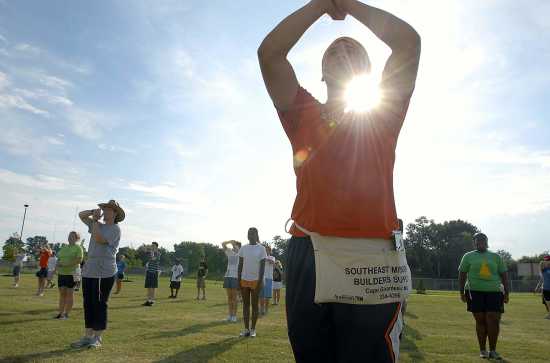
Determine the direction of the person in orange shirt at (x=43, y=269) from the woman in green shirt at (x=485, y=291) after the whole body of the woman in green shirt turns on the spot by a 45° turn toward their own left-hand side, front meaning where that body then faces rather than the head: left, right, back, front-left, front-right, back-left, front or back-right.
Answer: back-right

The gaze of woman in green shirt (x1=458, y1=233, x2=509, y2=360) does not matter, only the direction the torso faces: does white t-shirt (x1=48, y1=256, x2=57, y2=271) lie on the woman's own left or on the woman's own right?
on the woman's own right

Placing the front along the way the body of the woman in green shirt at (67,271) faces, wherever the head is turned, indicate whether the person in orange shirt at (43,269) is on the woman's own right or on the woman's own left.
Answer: on the woman's own right

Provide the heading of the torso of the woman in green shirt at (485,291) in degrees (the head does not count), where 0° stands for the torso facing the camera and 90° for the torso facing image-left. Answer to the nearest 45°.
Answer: approximately 0°

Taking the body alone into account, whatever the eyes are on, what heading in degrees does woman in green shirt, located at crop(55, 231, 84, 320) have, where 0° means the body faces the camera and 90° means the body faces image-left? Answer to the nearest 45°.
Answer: approximately 45°

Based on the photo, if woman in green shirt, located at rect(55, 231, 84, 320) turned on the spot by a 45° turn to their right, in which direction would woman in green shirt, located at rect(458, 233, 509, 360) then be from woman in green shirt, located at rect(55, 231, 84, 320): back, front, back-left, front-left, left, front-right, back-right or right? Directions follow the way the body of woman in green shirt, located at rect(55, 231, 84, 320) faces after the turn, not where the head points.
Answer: back-left

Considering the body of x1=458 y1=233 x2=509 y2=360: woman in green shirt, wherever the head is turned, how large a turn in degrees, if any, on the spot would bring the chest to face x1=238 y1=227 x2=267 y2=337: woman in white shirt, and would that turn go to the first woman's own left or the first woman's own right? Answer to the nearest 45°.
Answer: approximately 90° to the first woman's own right

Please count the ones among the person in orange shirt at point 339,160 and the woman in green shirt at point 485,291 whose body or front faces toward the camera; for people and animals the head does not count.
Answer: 2

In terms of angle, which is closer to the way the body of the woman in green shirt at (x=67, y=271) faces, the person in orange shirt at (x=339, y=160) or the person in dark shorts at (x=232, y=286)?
the person in orange shirt

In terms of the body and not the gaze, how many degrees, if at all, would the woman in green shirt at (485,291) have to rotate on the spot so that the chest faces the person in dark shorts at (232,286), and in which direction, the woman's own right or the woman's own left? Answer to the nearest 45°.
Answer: approximately 90° to the woman's own right
